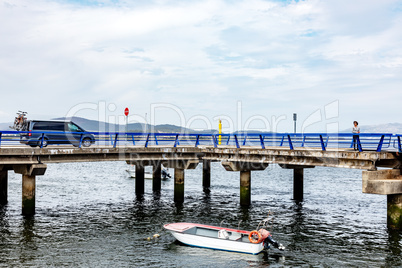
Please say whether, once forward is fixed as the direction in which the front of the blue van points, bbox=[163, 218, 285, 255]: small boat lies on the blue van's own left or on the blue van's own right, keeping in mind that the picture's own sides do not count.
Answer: on the blue van's own right

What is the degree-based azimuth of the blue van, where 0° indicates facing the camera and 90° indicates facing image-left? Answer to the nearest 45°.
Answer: approximately 270°
